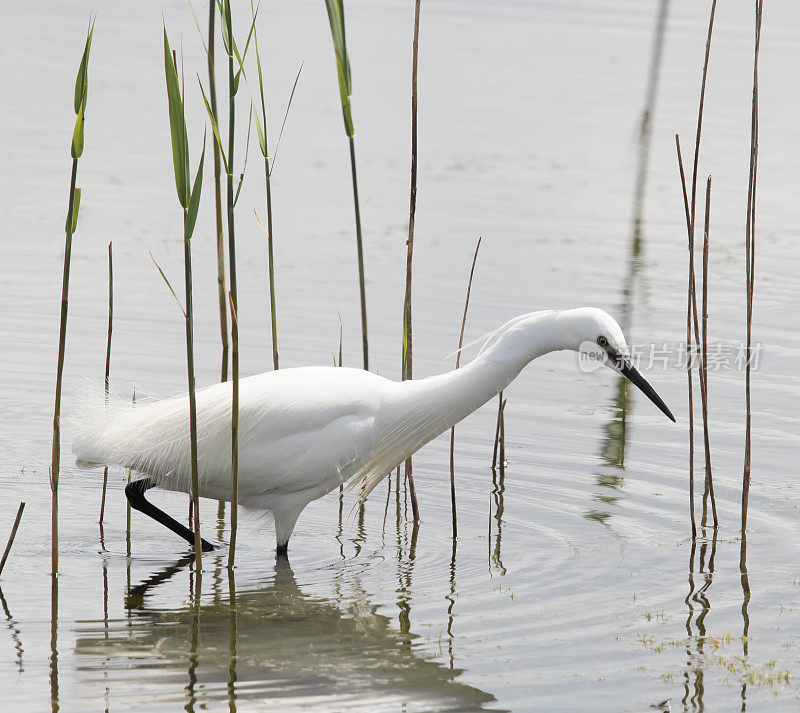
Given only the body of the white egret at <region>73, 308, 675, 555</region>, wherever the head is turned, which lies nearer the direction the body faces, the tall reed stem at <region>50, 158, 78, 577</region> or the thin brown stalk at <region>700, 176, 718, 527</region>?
the thin brown stalk

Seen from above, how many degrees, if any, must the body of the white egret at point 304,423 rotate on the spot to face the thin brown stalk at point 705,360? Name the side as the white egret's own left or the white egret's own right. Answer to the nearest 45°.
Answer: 0° — it already faces it

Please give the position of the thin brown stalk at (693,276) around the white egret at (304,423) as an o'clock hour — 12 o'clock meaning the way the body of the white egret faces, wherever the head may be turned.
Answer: The thin brown stalk is roughly at 12 o'clock from the white egret.

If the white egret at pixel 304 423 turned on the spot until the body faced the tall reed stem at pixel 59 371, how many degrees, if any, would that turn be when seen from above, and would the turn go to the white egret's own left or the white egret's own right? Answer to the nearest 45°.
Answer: approximately 135° to the white egret's own right

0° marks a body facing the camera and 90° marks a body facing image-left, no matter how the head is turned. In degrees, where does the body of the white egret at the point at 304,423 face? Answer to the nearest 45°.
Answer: approximately 270°

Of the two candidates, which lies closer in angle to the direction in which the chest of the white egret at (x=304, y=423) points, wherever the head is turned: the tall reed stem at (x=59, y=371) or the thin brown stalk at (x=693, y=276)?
the thin brown stalk
